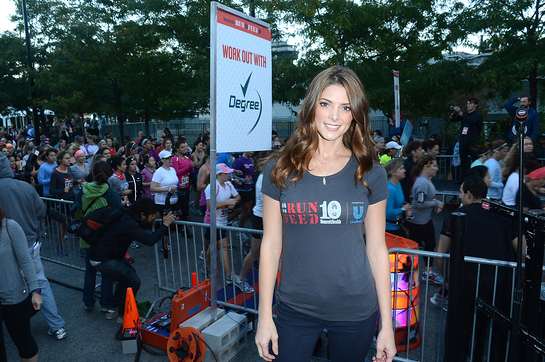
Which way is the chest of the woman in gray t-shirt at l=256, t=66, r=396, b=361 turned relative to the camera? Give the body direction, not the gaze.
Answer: toward the camera

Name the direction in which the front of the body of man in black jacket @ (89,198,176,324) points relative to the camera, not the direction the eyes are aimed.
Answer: to the viewer's right

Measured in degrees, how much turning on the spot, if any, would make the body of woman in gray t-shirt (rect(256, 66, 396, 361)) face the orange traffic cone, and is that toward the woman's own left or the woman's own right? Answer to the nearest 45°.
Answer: approximately 135° to the woman's own right

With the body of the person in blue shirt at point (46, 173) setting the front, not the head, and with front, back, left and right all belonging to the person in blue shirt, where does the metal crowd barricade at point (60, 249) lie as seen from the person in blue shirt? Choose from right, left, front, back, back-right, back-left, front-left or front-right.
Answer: front-right

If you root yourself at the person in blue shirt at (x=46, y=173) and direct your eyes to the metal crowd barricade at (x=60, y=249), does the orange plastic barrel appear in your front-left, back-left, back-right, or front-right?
front-left

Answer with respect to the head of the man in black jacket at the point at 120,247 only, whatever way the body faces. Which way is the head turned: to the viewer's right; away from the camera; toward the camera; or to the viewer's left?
to the viewer's right

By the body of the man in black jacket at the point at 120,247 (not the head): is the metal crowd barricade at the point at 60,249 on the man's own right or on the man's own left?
on the man's own left

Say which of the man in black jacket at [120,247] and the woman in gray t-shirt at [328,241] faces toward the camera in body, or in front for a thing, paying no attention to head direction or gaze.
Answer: the woman in gray t-shirt

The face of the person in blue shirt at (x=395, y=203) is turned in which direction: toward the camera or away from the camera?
toward the camera

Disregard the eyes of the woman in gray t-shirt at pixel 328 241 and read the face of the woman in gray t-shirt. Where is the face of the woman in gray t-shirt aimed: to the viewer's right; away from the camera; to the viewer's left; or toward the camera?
toward the camera

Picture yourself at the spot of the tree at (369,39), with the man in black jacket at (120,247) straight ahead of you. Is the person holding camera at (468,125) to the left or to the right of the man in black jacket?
left

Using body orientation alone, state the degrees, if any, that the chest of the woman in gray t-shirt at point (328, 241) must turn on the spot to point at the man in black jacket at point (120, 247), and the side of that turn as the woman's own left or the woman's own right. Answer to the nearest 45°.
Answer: approximately 135° to the woman's own right
